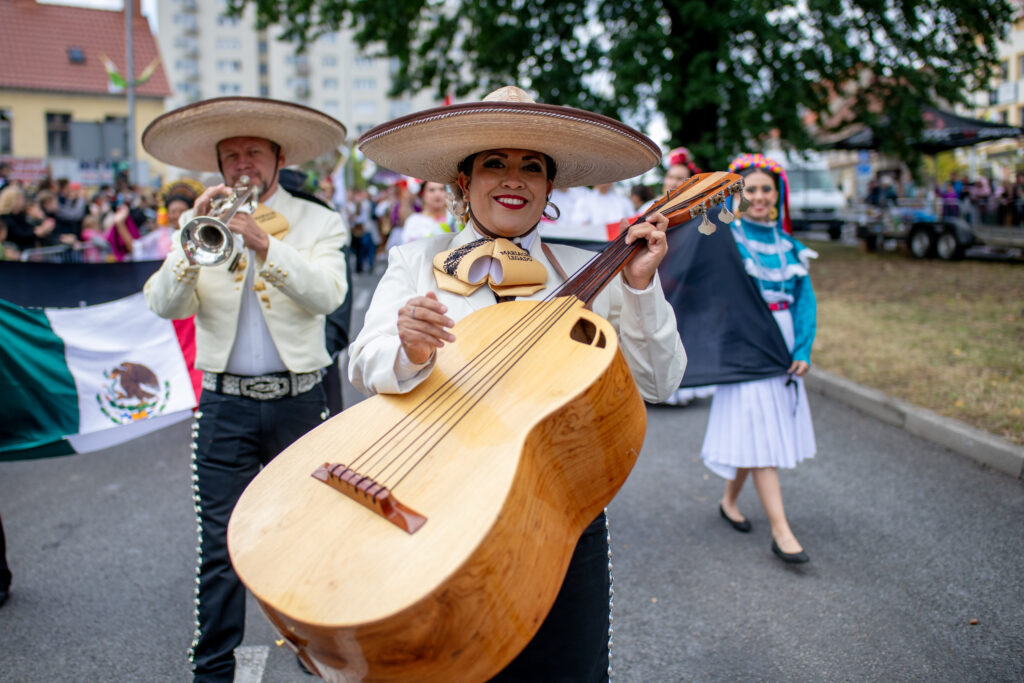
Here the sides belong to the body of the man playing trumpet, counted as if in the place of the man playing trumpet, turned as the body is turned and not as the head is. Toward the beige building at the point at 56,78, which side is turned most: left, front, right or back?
back

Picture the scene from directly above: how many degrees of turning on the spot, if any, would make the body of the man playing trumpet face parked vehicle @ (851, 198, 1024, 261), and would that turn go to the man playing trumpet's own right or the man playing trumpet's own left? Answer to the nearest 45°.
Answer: approximately 135° to the man playing trumpet's own left

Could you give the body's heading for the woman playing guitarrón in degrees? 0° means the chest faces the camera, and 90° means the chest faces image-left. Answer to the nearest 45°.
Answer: approximately 0°

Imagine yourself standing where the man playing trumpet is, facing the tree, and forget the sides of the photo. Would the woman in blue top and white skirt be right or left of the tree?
right

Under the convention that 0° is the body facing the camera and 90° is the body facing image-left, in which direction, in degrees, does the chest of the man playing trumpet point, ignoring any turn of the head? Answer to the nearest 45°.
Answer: approximately 0°

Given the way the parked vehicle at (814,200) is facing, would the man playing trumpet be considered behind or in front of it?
in front

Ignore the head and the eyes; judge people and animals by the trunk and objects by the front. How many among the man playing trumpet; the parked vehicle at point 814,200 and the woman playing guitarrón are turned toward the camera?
3

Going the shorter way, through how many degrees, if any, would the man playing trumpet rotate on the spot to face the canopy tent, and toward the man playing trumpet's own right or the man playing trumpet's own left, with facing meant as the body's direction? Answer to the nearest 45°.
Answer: approximately 135° to the man playing trumpet's own left
